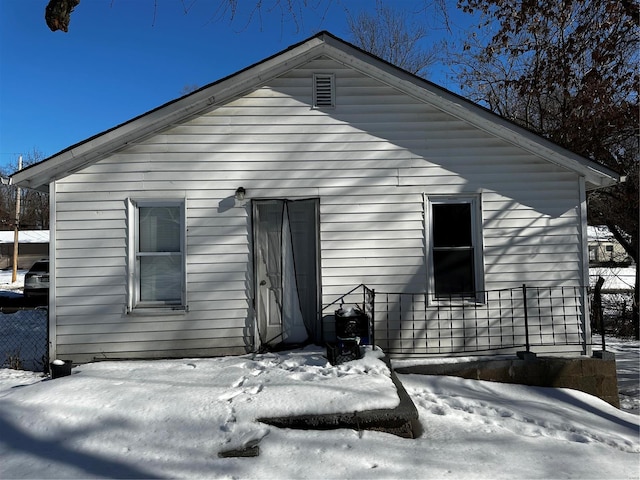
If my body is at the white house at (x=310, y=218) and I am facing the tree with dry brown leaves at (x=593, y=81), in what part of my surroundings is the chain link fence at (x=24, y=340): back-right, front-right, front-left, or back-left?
back-left

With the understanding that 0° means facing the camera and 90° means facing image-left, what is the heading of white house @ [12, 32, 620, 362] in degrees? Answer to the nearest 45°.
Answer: approximately 0°

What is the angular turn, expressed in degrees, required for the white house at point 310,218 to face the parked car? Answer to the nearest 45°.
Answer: approximately 135° to its right

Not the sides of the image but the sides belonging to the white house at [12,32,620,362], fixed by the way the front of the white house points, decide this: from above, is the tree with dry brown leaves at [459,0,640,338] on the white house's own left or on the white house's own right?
on the white house's own left
